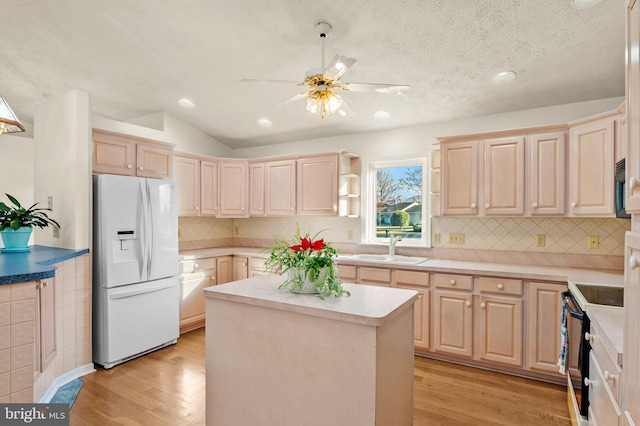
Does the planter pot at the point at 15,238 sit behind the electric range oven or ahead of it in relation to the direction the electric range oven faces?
ahead

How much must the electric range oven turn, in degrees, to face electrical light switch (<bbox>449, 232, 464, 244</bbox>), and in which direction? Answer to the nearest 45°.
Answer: approximately 45° to its right

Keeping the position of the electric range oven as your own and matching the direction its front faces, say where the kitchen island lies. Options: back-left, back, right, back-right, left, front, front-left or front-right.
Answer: front-left

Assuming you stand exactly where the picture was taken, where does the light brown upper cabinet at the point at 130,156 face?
facing the viewer and to the right of the viewer

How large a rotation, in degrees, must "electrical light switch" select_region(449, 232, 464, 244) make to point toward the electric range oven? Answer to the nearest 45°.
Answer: approximately 45° to its left

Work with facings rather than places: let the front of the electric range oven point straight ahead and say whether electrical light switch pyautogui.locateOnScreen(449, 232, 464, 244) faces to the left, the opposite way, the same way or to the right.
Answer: to the left

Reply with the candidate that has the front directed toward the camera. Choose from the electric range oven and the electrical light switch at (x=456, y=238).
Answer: the electrical light switch

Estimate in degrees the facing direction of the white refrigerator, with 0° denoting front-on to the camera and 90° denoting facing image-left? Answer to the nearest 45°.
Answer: approximately 315°

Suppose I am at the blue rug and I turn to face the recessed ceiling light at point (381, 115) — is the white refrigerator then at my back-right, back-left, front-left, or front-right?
front-left

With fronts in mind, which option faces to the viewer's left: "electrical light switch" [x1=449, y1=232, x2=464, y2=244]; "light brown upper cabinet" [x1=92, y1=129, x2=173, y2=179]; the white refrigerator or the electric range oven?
the electric range oven

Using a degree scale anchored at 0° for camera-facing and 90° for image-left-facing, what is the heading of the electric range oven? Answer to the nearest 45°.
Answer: approximately 90°

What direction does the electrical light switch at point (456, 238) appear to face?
toward the camera

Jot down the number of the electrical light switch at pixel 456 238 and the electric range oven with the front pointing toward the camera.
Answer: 1
